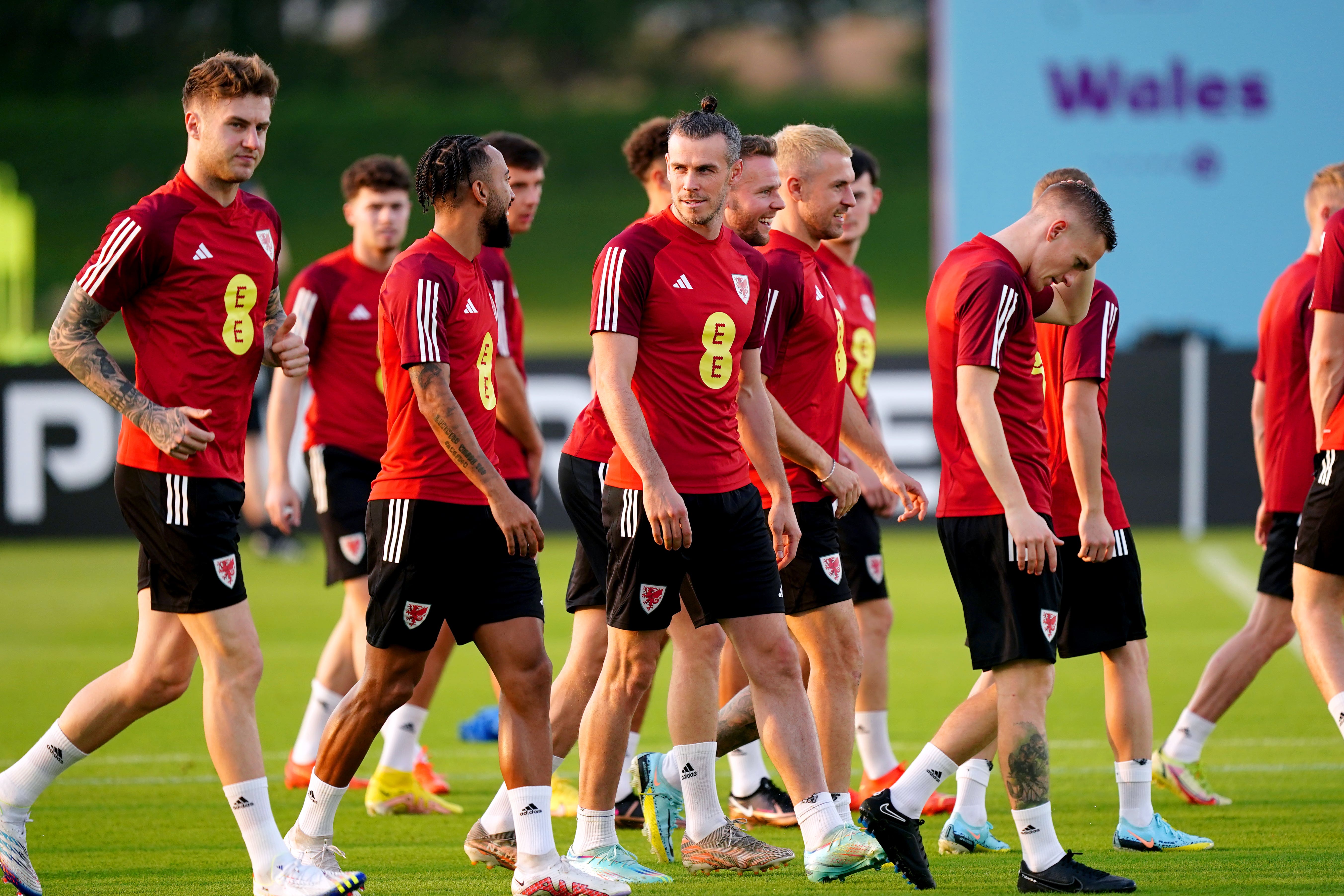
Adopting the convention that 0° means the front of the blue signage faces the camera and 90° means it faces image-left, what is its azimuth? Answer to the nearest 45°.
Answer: approximately 0°
